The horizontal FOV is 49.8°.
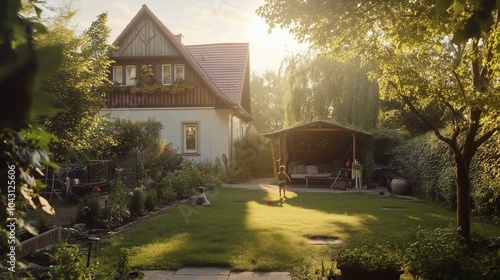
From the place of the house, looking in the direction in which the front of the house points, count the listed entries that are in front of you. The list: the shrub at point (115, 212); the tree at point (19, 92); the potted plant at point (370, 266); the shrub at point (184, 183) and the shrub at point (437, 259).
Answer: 5

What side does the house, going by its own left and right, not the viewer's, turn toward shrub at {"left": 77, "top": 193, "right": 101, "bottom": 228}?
front

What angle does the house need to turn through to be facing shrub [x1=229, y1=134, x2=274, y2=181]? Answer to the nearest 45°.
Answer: approximately 135° to its left

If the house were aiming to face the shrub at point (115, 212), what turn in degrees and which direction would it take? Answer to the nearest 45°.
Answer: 0° — it already faces it

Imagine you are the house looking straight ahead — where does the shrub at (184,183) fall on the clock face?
The shrub is roughly at 12 o'clock from the house.

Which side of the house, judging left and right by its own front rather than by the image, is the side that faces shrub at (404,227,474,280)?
front

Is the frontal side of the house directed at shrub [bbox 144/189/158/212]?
yes

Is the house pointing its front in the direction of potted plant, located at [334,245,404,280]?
yes

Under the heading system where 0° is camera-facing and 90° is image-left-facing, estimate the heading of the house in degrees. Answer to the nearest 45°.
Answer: approximately 0°

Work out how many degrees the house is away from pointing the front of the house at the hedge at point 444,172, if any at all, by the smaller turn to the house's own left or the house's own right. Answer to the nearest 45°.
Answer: approximately 45° to the house's own left
